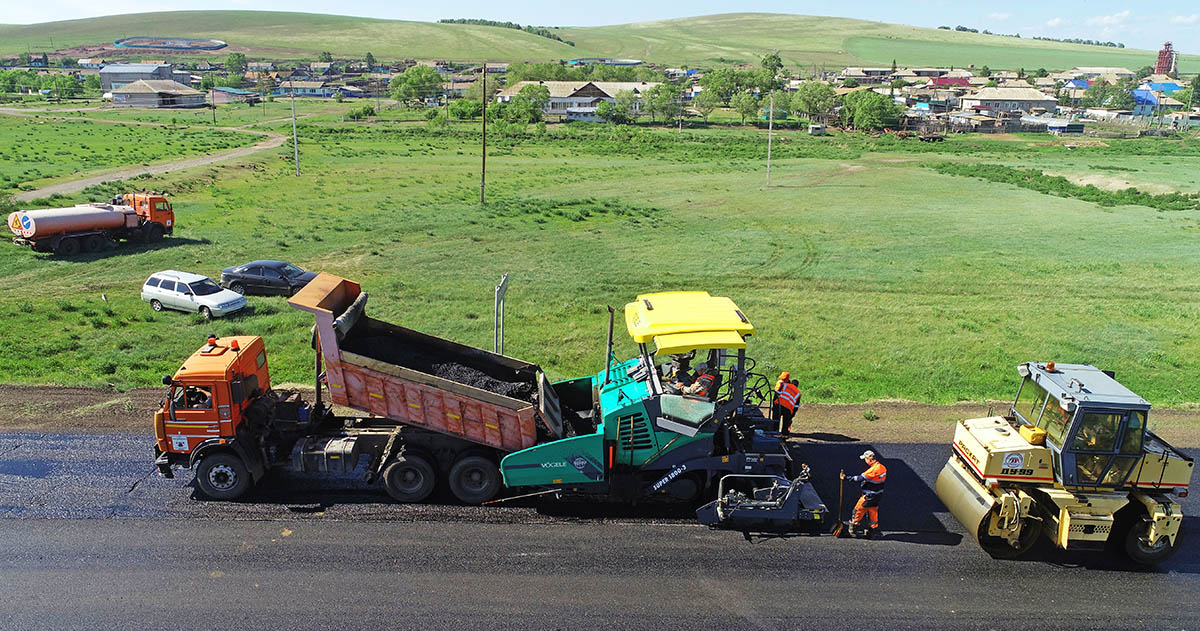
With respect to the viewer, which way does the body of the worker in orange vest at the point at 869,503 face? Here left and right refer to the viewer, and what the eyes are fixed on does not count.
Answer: facing to the left of the viewer

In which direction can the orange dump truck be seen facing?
to the viewer's left

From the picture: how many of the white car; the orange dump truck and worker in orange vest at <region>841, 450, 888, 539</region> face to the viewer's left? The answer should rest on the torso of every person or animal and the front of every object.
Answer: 2

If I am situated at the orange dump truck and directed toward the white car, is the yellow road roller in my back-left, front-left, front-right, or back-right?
back-right

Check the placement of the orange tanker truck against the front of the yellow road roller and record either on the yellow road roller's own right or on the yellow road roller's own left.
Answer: on the yellow road roller's own right

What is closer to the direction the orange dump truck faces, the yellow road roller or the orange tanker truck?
the orange tanker truck

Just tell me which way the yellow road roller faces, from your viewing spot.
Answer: facing the viewer and to the left of the viewer

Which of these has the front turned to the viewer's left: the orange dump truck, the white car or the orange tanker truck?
the orange dump truck

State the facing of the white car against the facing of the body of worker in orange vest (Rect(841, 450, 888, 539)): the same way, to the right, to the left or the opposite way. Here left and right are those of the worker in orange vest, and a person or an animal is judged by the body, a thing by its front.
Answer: the opposite way

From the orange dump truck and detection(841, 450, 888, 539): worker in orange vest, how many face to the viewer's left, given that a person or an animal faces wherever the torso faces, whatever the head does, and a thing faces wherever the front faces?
2

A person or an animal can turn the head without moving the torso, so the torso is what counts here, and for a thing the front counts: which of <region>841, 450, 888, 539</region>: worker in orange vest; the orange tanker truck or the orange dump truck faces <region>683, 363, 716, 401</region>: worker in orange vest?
<region>841, 450, 888, 539</region>: worker in orange vest

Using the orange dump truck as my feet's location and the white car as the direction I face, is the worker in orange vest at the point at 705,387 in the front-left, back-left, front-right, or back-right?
back-right

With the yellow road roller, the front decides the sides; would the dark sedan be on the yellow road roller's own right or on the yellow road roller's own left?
on the yellow road roller's own right

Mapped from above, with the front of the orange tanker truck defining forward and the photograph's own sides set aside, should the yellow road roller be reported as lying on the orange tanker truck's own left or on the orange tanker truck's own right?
on the orange tanker truck's own right

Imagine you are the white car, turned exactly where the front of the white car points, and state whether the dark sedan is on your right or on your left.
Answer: on your left
